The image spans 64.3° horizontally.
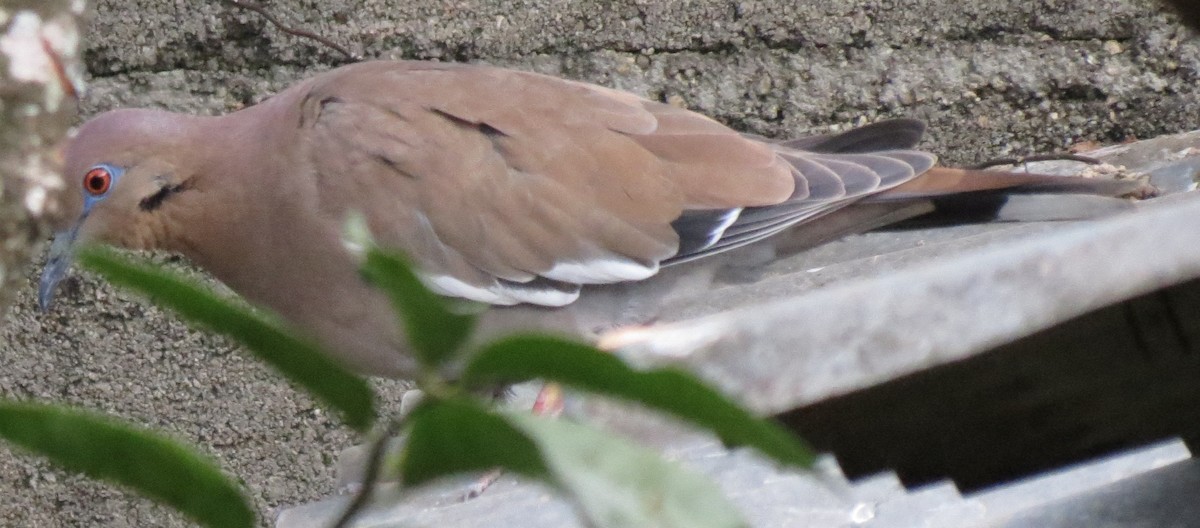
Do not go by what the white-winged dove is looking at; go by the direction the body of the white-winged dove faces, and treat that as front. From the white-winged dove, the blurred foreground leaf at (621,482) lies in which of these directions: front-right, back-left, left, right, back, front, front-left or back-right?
left

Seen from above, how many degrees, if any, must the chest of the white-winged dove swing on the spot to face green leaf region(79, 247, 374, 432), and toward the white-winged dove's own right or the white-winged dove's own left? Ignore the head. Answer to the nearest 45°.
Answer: approximately 90° to the white-winged dove's own left

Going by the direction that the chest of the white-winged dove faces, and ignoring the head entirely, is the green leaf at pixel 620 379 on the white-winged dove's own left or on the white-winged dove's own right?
on the white-winged dove's own left

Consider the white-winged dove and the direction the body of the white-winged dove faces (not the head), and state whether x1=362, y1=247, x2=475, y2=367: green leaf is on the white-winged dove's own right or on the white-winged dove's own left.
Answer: on the white-winged dove's own left

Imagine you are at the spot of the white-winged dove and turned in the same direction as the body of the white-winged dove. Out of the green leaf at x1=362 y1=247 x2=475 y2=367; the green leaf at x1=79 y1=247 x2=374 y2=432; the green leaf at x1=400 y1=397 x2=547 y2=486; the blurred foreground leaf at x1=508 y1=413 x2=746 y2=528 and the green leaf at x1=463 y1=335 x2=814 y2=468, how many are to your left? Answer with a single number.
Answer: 5

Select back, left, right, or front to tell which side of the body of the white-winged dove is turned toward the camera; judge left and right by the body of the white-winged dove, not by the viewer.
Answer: left

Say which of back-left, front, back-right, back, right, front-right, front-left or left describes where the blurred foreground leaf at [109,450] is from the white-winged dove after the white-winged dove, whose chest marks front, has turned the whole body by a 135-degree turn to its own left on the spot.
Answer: front-right

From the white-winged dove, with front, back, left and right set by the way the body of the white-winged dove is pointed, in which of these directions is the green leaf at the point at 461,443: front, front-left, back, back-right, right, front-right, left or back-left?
left
